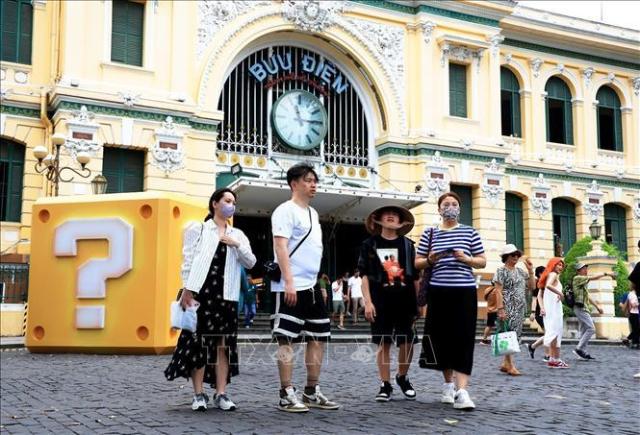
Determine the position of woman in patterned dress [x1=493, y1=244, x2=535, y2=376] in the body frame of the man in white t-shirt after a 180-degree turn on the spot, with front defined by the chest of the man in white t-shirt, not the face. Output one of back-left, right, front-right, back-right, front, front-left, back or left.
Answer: right

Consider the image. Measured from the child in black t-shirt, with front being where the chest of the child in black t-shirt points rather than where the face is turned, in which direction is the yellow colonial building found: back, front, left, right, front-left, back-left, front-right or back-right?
back

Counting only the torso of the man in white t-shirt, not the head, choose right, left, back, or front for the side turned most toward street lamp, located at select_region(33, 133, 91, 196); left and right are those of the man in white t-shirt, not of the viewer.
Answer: back

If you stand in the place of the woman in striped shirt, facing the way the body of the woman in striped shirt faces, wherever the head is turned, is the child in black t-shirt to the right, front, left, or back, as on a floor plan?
right

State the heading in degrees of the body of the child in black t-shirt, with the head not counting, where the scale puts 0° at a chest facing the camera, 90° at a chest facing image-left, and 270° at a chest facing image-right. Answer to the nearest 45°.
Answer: approximately 0°

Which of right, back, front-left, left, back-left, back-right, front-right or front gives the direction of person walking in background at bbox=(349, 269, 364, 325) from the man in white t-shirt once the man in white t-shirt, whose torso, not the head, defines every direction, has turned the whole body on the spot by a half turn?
front-right

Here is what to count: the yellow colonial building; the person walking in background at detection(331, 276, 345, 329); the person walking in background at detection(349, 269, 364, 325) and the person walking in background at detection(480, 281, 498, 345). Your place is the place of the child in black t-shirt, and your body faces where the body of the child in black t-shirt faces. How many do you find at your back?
4

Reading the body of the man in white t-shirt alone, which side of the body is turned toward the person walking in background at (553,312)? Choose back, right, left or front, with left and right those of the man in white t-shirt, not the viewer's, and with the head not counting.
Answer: left

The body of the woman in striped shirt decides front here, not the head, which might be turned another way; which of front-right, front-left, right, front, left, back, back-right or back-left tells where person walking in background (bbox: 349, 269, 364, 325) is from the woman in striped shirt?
back

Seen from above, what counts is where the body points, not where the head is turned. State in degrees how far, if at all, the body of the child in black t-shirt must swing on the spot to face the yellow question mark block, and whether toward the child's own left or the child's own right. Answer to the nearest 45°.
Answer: approximately 135° to the child's own right

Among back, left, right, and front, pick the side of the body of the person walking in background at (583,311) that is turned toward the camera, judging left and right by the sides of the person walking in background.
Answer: right

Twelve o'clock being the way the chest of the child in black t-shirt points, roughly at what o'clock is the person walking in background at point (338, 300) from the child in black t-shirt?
The person walking in background is roughly at 6 o'clock from the child in black t-shirt.

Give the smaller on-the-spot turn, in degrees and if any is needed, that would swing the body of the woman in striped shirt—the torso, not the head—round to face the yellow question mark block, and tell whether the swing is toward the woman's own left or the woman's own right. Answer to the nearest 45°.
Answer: approximately 135° to the woman's own right
